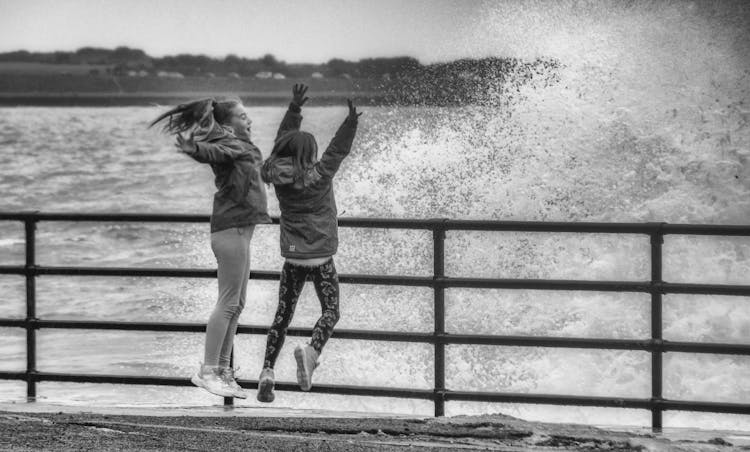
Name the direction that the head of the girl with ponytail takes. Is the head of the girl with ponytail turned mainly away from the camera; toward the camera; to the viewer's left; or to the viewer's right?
to the viewer's right

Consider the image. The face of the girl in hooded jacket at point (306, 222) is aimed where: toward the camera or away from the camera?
away from the camera

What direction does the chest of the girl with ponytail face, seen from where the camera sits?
to the viewer's right
